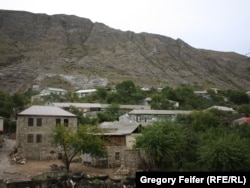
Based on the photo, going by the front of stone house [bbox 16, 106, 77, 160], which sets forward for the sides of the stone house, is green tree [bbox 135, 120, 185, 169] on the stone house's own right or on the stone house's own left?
on the stone house's own left

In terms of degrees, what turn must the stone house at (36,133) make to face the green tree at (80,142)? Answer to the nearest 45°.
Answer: approximately 45° to its left

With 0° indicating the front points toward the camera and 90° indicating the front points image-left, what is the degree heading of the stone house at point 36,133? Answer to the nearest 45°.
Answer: approximately 0°

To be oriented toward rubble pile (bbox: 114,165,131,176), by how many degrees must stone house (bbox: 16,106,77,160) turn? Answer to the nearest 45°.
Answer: approximately 45° to its left

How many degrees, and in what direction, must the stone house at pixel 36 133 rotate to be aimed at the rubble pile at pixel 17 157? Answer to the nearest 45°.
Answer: approximately 45° to its right

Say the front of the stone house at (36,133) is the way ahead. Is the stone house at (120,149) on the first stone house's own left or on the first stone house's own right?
on the first stone house's own left
